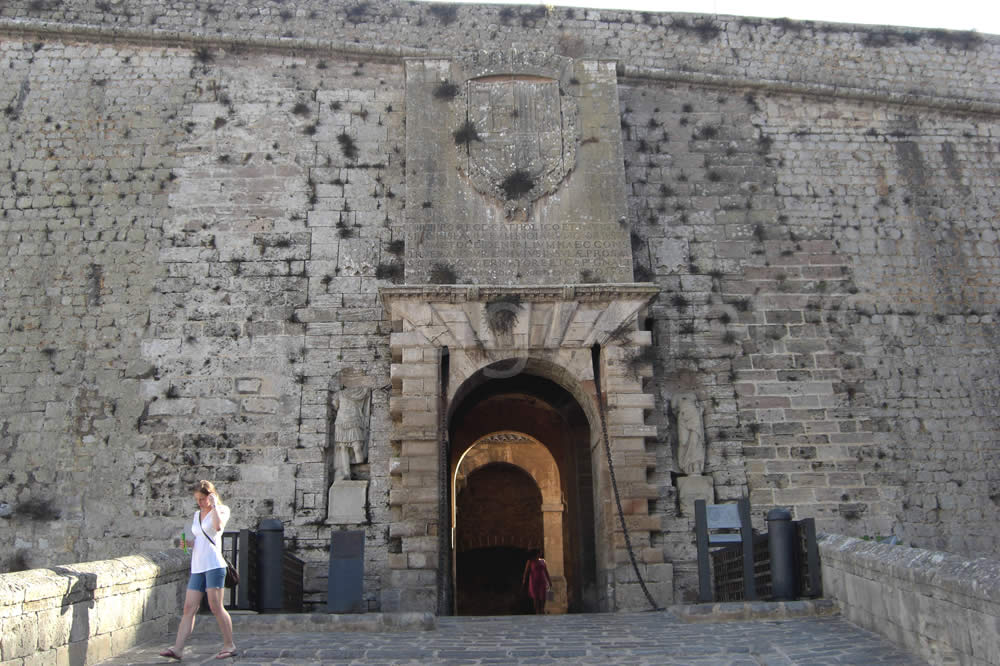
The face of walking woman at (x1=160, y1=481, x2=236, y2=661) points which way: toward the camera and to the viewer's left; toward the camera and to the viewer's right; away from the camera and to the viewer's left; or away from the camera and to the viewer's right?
toward the camera and to the viewer's left

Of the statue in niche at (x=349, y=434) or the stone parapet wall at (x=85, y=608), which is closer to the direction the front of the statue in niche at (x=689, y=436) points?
the stone parapet wall

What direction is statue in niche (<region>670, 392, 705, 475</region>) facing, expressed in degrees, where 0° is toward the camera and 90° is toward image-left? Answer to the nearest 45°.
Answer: approximately 0°

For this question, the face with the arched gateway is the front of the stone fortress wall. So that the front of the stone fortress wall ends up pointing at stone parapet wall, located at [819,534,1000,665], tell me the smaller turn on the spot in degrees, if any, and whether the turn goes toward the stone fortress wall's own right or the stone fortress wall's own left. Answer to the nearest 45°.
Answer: approximately 45° to the stone fortress wall's own left

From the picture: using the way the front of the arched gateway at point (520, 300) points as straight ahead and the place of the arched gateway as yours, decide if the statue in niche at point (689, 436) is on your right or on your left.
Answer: on your left

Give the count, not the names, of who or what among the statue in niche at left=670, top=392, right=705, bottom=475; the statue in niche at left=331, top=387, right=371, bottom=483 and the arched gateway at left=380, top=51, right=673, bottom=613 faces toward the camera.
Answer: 3

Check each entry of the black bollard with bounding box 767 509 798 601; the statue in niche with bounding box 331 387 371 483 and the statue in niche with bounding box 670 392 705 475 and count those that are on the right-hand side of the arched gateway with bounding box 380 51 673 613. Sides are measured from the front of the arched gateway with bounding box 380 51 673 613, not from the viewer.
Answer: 1

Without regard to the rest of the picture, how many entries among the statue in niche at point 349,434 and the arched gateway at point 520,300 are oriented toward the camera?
2

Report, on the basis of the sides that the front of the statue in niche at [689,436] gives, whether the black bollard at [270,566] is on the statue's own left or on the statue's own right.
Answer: on the statue's own right

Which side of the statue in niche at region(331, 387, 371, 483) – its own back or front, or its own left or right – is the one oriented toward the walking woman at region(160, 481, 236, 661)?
front

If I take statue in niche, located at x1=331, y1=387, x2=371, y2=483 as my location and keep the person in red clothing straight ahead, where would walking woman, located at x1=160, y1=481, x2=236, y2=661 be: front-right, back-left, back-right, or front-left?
back-right
